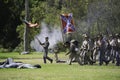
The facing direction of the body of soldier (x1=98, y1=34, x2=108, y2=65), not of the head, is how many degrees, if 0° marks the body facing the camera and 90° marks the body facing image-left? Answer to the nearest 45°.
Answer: approximately 90°

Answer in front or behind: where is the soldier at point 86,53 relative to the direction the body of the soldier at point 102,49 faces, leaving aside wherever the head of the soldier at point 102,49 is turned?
in front
